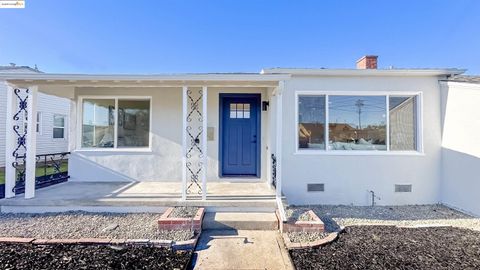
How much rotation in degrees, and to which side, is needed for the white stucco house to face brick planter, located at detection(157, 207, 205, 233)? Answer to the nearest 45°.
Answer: approximately 45° to its right

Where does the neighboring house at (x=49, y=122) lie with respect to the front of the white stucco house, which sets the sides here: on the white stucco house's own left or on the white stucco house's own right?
on the white stucco house's own right

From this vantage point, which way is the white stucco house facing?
toward the camera

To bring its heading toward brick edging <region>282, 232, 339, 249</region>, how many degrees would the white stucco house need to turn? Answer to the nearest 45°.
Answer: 0° — it already faces it

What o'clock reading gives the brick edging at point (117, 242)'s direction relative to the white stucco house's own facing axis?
The brick edging is roughly at 2 o'clock from the white stucco house.

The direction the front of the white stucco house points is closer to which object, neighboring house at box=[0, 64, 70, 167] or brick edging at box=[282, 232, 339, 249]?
the brick edging
